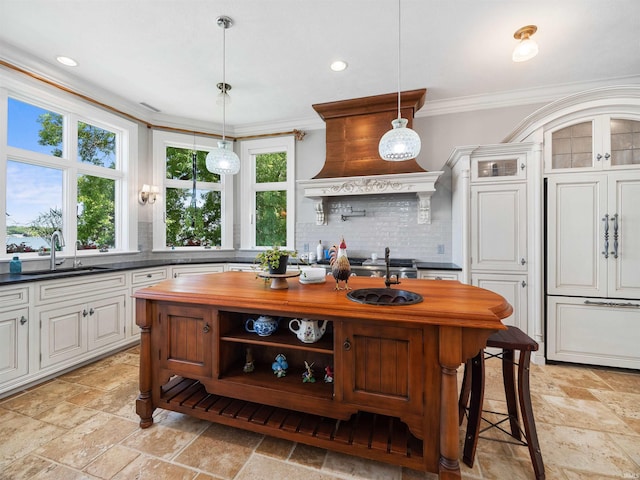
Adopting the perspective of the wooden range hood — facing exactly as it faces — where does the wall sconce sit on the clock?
The wall sconce is roughly at 3 o'clock from the wooden range hood.

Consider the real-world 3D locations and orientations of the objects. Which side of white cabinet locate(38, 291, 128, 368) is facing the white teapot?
front

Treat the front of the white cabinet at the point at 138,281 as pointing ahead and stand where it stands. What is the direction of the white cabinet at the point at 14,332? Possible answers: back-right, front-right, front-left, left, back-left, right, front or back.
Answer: right

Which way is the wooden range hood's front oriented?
toward the camera

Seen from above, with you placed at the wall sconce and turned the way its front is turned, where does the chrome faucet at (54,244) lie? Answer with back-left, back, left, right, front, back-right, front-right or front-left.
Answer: right

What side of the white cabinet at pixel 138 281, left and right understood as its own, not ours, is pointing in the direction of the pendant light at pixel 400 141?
front

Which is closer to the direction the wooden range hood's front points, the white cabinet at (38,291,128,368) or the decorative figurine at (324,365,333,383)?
the decorative figurine

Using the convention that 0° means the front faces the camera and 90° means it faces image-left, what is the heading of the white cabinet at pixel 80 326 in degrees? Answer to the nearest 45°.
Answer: approximately 315°

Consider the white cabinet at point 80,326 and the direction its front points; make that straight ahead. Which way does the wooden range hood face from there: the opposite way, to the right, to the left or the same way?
to the right

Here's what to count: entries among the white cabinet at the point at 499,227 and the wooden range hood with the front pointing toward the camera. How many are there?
2

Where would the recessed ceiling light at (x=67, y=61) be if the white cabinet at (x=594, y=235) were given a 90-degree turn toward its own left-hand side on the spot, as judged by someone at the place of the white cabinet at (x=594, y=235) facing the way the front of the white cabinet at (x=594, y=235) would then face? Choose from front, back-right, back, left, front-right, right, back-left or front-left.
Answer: back-right

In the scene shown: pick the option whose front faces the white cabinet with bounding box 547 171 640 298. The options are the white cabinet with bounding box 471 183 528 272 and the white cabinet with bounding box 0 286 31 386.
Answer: the white cabinet with bounding box 0 286 31 386

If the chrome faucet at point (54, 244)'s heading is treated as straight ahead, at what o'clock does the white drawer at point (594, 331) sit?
The white drawer is roughly at 12 o'clock from the chrome faucet.

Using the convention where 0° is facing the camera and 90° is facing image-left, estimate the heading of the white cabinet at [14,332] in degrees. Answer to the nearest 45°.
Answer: approximately 315°

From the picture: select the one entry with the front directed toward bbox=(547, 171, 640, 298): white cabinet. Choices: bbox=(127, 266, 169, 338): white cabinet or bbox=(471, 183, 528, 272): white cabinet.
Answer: bbox=(127, 266, 169, 338): white cabinet

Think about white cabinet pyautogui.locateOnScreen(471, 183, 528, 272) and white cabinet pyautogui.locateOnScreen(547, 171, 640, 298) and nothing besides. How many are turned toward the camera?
2

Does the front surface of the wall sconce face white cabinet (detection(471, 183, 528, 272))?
yes
